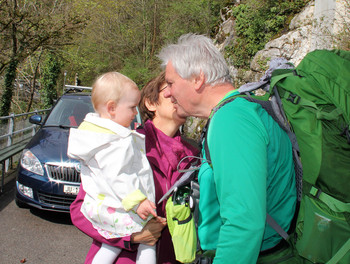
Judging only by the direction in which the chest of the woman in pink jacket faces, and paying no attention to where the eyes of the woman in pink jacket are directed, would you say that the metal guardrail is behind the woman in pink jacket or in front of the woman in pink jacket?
behind

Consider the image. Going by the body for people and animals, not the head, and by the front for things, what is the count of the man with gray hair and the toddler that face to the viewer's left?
1

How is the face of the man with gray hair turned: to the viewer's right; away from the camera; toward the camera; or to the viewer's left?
to the viewer's left

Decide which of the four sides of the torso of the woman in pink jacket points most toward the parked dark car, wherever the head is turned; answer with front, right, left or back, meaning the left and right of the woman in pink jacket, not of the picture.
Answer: back

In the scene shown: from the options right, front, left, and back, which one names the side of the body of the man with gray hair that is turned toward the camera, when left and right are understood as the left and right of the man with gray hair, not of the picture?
left

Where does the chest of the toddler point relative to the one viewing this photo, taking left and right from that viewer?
facing to the right of the viewer

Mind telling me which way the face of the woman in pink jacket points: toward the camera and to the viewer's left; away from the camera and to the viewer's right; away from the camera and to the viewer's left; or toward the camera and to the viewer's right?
toward the camera and to the viewer's right

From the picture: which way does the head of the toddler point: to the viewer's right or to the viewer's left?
to the viewer's right

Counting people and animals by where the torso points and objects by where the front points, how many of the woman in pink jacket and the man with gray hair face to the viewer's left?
1
